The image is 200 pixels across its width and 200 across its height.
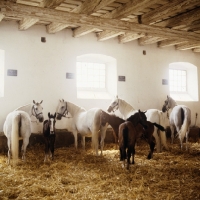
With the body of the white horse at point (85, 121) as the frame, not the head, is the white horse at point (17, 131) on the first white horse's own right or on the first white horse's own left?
on the first white horse's own left

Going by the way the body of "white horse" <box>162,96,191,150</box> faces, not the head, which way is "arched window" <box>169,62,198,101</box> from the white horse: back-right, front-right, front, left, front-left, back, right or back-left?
front-right

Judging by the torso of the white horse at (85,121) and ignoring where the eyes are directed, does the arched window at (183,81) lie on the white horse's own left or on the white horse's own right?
on the white horse's own right

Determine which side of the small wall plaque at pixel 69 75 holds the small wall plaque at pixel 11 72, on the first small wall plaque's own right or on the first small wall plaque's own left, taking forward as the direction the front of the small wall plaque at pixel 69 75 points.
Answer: on the first small wall plaque's own right

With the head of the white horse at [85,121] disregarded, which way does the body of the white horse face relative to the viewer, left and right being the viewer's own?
facing away from the viewer and to the left of the viewer

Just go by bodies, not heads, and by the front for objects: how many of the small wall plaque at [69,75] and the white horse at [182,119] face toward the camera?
1

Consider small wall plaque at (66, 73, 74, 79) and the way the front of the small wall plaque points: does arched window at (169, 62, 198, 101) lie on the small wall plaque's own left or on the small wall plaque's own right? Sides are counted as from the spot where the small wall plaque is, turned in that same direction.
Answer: on the small wall plaque's own left

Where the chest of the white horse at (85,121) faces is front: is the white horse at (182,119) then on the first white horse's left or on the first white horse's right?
on the first white horse's right

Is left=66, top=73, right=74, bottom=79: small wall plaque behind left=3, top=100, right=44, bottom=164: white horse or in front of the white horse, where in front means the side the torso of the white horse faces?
in front
